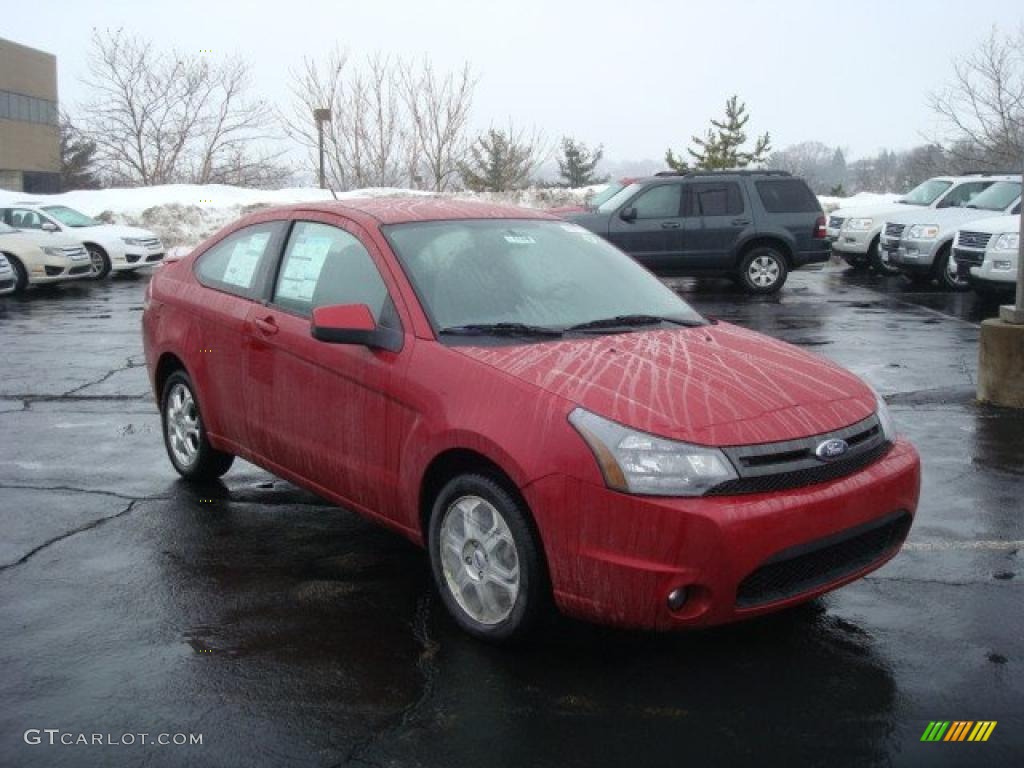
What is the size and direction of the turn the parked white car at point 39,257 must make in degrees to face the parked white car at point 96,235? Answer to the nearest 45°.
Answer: approximately 90° to its left

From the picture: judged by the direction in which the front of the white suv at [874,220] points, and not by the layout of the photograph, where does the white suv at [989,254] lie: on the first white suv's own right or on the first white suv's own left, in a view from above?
on the first white suv's own left

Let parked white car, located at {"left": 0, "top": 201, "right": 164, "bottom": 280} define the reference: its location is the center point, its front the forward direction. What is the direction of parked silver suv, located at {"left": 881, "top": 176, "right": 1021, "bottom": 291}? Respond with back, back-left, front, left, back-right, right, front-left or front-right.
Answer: front

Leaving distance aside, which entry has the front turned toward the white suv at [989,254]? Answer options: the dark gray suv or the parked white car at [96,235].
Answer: the parked white car

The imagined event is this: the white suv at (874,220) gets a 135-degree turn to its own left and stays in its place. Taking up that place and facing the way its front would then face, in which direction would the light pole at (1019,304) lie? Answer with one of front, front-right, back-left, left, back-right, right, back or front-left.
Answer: right

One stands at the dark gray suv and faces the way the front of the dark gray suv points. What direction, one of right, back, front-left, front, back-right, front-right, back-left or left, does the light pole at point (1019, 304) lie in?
left

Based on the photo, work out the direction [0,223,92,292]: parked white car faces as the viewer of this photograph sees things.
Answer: facing the viewer and to the right of the viewer

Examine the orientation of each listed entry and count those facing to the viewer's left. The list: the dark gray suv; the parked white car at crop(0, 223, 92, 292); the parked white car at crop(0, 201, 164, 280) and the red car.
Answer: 1

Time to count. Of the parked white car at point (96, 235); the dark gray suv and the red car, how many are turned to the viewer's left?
1

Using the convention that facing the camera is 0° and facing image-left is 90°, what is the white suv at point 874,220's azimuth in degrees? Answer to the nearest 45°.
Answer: approximately 45°

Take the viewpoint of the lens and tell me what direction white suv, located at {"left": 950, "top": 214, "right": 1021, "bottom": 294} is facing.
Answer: facing the viewer and to the left of the viewer

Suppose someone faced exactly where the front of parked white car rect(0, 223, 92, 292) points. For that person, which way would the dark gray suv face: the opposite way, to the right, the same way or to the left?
the opposite way

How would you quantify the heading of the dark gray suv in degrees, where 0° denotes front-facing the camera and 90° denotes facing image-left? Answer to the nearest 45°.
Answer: approximately 90°

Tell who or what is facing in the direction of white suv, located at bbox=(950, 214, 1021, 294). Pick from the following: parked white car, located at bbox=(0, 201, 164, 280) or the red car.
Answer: the parked white car
